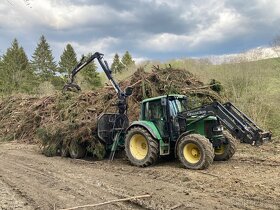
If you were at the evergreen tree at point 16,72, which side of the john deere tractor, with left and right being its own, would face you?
back
